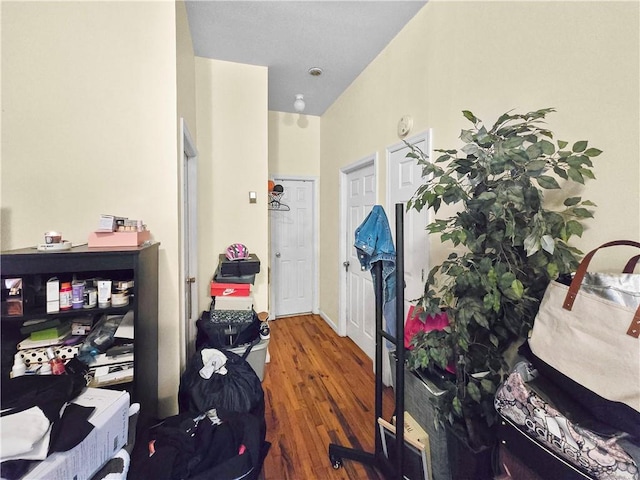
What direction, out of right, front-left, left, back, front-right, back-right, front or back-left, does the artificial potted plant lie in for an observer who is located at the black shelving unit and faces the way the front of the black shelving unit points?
front-left

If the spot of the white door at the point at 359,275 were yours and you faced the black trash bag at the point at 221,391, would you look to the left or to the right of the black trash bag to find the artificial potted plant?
left

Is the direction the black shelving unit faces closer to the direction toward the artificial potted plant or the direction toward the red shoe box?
the artificial potted plant

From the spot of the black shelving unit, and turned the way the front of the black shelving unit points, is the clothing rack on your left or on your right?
on your left
